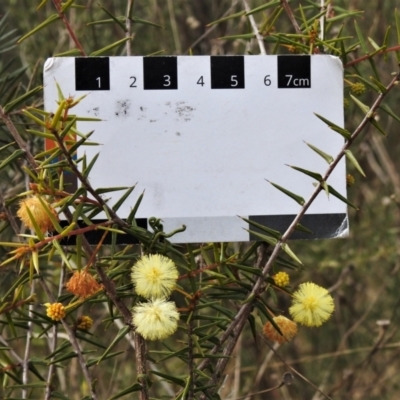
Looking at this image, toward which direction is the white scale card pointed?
toward the camera
